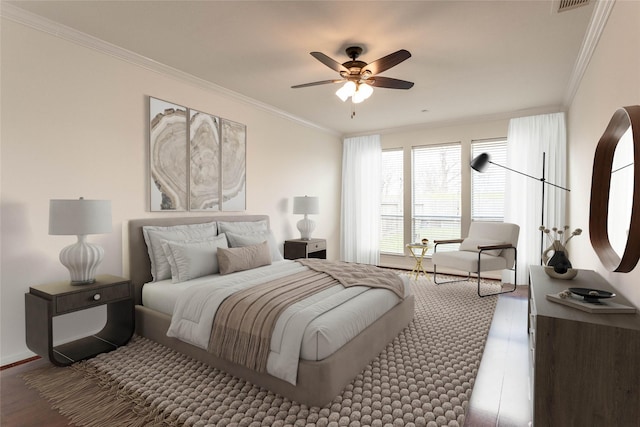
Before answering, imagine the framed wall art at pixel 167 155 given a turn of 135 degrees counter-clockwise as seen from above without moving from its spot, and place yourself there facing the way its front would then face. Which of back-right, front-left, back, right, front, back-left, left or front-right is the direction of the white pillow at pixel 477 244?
right

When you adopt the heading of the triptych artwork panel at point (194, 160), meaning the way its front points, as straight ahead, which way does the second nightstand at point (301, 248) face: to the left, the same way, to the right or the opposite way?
the same way

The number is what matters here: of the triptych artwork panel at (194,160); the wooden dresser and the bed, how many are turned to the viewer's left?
1

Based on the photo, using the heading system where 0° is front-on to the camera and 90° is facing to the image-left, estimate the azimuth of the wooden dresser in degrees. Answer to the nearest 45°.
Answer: approximately 90°

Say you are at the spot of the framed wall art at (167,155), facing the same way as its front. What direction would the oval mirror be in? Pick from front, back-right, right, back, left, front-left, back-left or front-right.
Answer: front

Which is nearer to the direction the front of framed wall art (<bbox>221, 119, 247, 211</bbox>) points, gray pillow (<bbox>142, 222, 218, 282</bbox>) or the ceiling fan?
the ceiling fan

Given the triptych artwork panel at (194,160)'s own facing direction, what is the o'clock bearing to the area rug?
The area rug is roughly at 1 o'clock from the triptych artwork panel.

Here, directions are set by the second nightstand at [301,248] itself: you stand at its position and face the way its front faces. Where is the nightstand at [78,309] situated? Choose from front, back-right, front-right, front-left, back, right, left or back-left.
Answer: right

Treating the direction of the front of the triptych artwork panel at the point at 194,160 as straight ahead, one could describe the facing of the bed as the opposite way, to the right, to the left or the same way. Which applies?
the same way

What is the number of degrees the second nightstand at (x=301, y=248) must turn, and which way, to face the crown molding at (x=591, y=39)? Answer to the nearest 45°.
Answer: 0° — it already faces it

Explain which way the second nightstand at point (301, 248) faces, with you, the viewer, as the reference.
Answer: facing the viewer and to the right of the viewer

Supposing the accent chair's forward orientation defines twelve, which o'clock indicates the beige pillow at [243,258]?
The beige pillow is roughly at 12 o'clock from the accent chair.

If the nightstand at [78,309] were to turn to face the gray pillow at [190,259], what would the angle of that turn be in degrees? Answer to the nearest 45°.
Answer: approximately 45° to its left

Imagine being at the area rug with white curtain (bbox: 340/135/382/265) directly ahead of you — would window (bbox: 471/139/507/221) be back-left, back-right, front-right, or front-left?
front-right

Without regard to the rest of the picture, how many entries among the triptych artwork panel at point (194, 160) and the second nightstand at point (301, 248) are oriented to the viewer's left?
0

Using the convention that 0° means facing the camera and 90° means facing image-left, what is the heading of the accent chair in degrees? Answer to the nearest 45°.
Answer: approximately 45°

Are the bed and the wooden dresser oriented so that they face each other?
yes

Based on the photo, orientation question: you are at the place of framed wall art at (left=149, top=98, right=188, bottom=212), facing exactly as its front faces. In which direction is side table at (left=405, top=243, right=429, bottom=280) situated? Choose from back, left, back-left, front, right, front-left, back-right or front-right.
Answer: front-left

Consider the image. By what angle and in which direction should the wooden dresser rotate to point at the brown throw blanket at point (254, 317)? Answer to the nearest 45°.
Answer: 0° — it already faces it

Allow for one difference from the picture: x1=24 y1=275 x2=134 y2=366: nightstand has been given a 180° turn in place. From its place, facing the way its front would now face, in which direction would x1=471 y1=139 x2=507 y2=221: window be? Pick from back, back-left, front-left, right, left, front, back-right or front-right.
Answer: back-right

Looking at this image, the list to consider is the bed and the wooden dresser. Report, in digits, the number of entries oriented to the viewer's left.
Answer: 1

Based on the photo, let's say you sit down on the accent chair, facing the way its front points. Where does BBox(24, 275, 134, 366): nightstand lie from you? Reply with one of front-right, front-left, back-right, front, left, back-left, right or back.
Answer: front

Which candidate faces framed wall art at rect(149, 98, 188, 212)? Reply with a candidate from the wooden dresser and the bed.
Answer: the wooden dresser
